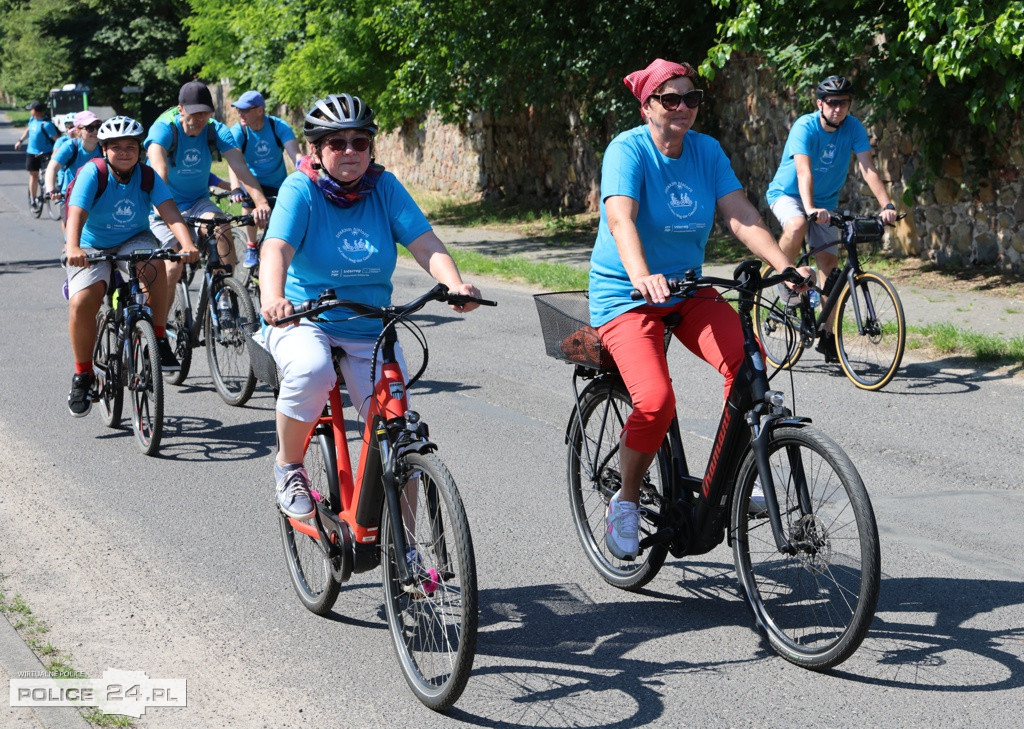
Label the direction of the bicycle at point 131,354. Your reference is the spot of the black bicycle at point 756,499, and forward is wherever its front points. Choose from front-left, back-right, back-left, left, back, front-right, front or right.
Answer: back

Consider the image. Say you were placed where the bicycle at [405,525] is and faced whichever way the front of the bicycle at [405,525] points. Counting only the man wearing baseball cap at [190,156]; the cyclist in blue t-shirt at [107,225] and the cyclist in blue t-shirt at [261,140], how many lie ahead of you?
0

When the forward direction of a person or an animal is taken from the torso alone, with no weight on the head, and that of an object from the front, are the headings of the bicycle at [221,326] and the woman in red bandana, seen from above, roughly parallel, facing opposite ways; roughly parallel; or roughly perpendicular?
roughly parallel

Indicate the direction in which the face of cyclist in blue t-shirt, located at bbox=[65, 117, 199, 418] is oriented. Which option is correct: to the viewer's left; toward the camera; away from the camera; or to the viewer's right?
toward the camera

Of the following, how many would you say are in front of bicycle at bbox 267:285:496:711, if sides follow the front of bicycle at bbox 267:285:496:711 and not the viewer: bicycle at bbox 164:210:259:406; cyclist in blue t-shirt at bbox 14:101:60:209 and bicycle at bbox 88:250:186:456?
0

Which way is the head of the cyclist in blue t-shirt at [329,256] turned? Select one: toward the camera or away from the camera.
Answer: toward the camera

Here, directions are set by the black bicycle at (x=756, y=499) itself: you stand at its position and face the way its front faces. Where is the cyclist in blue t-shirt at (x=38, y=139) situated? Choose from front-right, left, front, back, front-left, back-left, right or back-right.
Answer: back

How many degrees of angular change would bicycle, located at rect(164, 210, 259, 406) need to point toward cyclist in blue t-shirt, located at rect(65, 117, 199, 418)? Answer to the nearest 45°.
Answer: approximately 90° to its right

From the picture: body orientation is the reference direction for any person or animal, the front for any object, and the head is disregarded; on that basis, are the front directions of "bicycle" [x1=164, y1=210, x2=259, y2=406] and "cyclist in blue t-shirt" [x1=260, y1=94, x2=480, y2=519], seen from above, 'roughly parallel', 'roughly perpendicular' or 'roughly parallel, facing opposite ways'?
roughly parallel

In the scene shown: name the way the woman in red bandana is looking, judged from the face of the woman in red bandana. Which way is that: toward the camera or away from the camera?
toward the camera

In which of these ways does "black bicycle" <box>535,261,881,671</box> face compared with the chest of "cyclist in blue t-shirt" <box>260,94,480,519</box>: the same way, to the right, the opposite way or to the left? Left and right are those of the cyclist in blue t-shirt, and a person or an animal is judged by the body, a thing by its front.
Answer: the same way

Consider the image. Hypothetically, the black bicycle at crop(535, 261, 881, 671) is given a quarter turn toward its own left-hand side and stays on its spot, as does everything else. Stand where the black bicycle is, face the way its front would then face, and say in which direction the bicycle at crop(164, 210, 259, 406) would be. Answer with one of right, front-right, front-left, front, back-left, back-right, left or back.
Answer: left

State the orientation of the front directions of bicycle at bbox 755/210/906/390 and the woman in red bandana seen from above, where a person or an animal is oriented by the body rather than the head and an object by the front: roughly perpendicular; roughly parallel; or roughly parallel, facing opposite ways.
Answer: roughly parallel

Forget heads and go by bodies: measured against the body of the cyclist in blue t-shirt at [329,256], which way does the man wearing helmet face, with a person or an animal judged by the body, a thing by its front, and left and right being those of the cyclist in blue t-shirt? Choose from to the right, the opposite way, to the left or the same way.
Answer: the same way

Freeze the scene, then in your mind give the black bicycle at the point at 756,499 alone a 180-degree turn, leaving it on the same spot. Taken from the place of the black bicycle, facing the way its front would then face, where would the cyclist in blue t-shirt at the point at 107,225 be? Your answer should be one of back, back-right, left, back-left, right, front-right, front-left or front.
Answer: front

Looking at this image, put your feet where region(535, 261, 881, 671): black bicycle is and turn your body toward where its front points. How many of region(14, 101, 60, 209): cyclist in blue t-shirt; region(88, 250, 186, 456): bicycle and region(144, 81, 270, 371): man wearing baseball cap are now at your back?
3

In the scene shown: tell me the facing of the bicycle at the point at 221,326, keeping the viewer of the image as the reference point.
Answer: facing the viewer and to the right of the viewer

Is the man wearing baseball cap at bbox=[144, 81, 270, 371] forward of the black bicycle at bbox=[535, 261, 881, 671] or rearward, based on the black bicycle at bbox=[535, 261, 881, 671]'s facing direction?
rearward

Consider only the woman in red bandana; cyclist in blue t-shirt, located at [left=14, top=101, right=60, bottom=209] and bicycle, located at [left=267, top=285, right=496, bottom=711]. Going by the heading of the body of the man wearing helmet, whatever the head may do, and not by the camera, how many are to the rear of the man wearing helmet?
1
